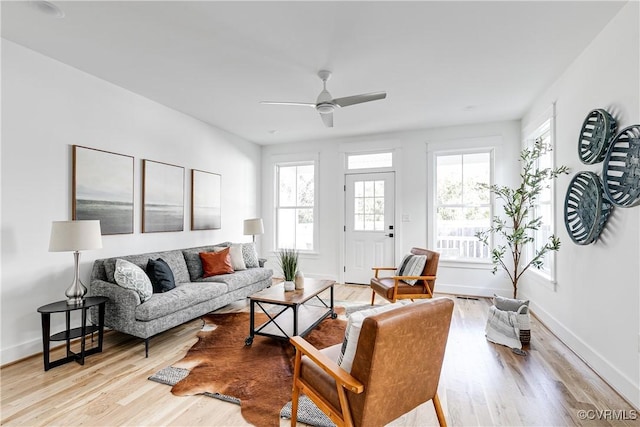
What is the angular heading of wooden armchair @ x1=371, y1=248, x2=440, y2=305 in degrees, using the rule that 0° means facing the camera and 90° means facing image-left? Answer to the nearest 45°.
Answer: approximately 45°

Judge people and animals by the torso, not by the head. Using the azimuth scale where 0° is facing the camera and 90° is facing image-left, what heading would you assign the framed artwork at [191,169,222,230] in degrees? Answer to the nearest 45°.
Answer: approximately 315°

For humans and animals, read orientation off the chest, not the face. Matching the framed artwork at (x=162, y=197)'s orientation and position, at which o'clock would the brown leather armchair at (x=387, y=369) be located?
The brown leather armchair is roughly at 1 o'clock from the framed artwork.

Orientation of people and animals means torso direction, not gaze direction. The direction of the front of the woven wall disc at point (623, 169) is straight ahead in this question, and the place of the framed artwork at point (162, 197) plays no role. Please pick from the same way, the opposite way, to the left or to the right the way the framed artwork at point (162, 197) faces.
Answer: the opposite way

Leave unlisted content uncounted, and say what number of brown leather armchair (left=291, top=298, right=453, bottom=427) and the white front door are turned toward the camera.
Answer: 1

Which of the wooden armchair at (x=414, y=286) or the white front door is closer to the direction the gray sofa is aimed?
the wooden armchair

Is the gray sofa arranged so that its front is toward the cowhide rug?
yes

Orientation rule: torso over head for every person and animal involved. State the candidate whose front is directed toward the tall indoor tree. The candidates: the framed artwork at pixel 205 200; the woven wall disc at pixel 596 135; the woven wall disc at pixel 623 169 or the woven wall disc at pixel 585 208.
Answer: the framed artwork

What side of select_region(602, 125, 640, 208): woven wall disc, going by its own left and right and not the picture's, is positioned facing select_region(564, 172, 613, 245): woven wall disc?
right

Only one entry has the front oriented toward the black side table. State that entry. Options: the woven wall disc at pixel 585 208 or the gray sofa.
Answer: the woven wall disc

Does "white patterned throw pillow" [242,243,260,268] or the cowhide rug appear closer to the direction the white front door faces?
the cowhide rug
